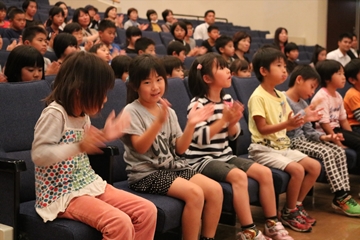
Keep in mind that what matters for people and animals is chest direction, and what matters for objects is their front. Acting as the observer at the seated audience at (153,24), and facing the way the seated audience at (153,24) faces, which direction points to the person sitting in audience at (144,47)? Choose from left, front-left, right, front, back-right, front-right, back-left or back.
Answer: front-right

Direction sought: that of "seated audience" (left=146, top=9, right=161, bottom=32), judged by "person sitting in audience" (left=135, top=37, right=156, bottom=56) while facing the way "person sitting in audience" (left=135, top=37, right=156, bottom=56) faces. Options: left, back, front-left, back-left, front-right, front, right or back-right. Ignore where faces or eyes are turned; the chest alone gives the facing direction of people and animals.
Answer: back-left

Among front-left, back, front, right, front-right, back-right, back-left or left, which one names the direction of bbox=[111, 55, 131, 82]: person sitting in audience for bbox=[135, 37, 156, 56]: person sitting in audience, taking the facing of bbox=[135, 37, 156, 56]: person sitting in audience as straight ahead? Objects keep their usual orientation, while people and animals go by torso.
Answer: front-right

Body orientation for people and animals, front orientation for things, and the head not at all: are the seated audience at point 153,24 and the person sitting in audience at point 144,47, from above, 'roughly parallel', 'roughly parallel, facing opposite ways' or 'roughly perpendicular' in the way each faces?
roughly parallel

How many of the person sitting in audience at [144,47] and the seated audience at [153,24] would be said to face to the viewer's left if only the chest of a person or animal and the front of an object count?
0
